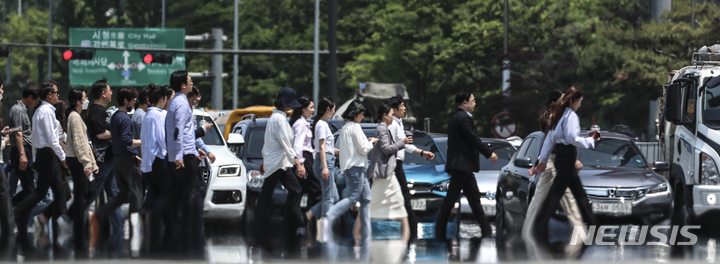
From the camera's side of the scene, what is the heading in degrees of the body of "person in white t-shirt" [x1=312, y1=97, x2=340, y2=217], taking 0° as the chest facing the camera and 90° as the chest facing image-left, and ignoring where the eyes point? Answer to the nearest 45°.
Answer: approximately 270°

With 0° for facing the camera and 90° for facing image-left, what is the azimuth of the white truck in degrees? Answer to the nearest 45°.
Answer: approximately 315°

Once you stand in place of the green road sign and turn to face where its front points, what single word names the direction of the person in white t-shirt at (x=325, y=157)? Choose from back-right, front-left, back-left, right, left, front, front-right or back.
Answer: front

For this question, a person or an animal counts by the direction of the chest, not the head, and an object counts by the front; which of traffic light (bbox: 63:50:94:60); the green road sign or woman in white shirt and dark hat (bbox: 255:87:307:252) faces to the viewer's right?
the woman in white shirt and dark hat

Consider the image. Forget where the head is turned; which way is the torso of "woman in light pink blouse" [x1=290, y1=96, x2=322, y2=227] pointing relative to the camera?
to the viewer's right

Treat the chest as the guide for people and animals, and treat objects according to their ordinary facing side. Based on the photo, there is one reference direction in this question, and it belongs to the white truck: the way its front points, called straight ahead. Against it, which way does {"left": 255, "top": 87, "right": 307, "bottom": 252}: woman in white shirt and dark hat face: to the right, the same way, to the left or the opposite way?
to the left

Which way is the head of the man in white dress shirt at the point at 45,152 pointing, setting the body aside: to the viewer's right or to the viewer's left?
to the viewer's right

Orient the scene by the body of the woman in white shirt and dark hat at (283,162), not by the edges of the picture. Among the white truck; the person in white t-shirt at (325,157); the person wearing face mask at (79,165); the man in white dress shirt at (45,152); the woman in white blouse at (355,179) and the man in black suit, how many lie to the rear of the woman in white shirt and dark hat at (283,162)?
2

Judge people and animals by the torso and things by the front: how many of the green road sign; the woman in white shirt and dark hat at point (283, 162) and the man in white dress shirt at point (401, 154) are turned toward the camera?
1

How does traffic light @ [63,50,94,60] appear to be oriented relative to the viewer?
toward the camera

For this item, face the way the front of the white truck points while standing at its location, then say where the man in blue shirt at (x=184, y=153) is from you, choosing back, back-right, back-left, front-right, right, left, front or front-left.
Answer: right

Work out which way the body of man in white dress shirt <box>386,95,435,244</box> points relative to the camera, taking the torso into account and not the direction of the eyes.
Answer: to the viewer's right

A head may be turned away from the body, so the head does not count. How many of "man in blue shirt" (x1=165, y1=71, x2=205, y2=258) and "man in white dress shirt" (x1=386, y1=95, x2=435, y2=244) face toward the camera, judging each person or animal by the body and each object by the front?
0

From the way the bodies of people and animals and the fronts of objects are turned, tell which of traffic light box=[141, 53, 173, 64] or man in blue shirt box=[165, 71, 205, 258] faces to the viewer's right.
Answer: the man in blue shirt
